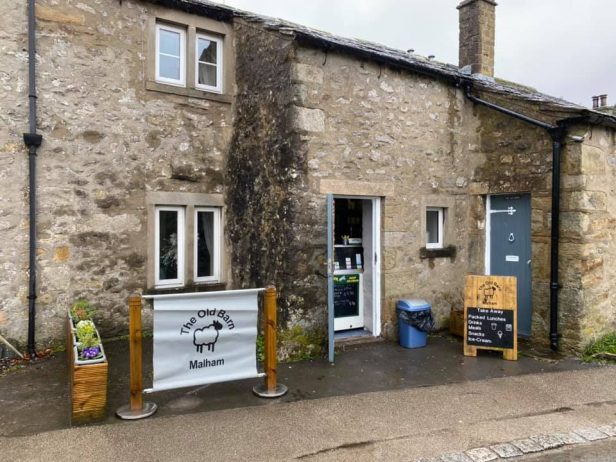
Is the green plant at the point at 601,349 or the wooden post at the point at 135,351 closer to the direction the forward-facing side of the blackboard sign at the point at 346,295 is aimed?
the wooden post

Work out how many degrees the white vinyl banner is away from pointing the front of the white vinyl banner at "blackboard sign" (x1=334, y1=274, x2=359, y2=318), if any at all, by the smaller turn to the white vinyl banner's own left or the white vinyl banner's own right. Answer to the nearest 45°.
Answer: approximately 135° to the white vinyl banner's own left

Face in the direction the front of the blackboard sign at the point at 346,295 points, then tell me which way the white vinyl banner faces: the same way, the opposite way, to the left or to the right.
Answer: the same way

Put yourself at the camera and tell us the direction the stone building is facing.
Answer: facing the viewer and to the right of the viewer

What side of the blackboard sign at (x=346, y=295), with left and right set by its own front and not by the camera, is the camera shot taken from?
front

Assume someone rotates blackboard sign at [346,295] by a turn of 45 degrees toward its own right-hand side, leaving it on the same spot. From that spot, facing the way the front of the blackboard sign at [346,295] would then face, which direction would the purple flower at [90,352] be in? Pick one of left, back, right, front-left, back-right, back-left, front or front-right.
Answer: front

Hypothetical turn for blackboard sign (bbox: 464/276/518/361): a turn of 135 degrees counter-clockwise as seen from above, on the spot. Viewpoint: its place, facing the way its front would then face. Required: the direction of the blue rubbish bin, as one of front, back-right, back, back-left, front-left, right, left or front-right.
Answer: back-left

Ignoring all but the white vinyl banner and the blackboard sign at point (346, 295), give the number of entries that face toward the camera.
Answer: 2

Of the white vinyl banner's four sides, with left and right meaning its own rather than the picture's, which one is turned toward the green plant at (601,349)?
left

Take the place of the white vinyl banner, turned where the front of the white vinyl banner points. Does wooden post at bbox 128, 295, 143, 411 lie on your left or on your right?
on your right

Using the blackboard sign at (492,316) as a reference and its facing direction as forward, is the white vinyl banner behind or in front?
in front

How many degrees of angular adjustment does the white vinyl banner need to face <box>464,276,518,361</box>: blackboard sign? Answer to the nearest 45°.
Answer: approximately 90° to its left

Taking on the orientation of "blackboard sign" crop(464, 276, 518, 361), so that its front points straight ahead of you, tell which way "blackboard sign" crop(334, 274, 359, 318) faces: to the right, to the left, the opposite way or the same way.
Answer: the same way

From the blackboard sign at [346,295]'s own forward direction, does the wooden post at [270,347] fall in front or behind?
in front

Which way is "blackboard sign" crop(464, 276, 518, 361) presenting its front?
toward the camera

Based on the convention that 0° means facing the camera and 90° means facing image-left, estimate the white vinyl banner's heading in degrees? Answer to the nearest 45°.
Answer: approximately 0°

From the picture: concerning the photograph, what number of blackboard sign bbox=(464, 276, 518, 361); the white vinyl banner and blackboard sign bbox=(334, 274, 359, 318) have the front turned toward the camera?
3

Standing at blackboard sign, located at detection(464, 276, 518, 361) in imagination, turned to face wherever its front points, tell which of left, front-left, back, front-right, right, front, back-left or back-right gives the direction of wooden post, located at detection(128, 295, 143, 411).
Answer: front-right
